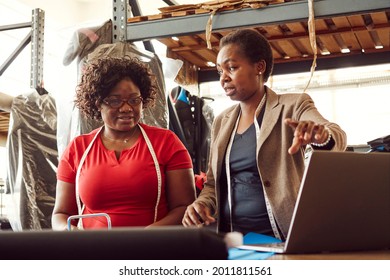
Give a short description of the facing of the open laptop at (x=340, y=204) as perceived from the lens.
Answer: facing away from the viewer and to the left of the viewer

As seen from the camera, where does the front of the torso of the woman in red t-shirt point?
toward the camera

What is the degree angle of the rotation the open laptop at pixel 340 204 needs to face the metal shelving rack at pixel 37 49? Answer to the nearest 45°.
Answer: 0° — it already faces it

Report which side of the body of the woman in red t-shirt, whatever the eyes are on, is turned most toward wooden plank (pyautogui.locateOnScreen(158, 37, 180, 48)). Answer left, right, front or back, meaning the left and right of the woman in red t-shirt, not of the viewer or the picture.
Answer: back

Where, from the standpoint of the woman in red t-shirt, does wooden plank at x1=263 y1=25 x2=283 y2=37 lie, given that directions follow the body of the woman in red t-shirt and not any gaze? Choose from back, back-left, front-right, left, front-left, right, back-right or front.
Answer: back-left

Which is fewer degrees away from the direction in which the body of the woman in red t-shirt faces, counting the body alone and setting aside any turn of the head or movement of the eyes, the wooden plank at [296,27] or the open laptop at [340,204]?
the open laptop

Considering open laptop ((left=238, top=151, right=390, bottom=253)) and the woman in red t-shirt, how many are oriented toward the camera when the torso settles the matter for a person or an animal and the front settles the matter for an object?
1

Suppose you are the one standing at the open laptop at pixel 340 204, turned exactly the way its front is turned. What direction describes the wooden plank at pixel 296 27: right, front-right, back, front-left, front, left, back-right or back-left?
front-right

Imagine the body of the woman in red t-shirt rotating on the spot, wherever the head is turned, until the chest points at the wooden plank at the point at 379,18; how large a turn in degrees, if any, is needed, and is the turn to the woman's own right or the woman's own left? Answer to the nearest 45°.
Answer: approximately 135° to the woman's own left

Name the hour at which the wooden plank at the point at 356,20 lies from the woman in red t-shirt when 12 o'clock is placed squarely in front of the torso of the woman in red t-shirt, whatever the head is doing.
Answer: The wooden plank is roughly at 8 o'clock from the woman in red t-shirt.

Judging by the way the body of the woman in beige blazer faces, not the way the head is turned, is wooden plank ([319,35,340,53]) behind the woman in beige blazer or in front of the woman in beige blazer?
behind

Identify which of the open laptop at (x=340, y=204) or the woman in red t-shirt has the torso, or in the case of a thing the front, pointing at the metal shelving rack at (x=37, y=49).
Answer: the open laptop
